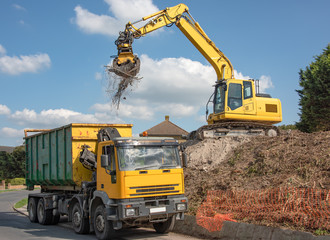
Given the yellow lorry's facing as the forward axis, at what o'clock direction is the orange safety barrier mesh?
The orange safety barrier mesh is roughly at 11 o'clock from the yellow lorry.

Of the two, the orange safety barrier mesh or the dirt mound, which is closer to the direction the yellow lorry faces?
the orange safety barrier mesh

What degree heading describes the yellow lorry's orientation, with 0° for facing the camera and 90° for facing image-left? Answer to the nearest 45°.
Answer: approximately 315°

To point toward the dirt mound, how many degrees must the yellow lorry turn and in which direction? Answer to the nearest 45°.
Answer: approximately 90° to its left

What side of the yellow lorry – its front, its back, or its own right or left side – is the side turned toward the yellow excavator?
left

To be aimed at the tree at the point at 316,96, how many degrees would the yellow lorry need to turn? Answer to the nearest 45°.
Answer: approximately 90° to its left
